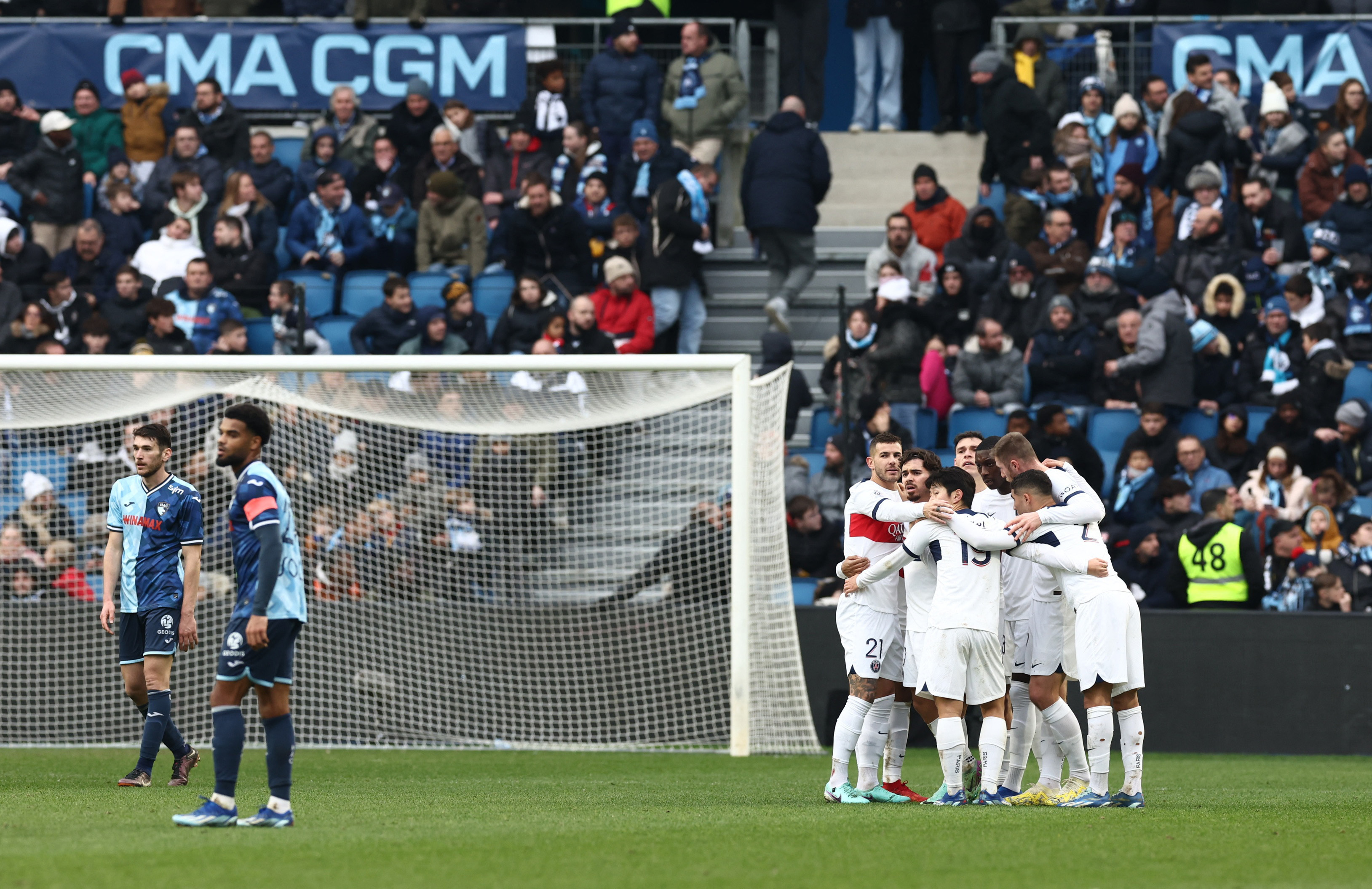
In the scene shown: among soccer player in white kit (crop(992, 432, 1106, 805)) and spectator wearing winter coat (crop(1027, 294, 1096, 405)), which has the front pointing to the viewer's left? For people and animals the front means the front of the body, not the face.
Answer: the soccer player in white kit

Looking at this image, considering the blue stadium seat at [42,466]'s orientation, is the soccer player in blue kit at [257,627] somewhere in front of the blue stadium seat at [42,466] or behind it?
in front

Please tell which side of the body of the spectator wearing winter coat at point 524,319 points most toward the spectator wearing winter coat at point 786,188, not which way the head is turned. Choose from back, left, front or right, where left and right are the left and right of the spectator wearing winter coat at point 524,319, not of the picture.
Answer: left

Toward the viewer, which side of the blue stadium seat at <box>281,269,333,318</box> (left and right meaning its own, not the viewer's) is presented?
front

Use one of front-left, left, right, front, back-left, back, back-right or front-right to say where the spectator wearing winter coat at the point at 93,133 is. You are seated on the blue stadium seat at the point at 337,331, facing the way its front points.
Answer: back-right

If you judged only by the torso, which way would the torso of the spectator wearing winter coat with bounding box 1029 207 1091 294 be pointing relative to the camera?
toward the camera

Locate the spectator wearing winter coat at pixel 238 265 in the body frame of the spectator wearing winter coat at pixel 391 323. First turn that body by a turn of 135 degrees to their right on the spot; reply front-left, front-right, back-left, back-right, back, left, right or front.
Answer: front-right

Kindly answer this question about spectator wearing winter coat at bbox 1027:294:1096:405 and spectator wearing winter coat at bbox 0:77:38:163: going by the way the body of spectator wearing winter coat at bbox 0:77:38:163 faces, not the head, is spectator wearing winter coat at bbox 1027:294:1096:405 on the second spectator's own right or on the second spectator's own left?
on the second spectator's own left
